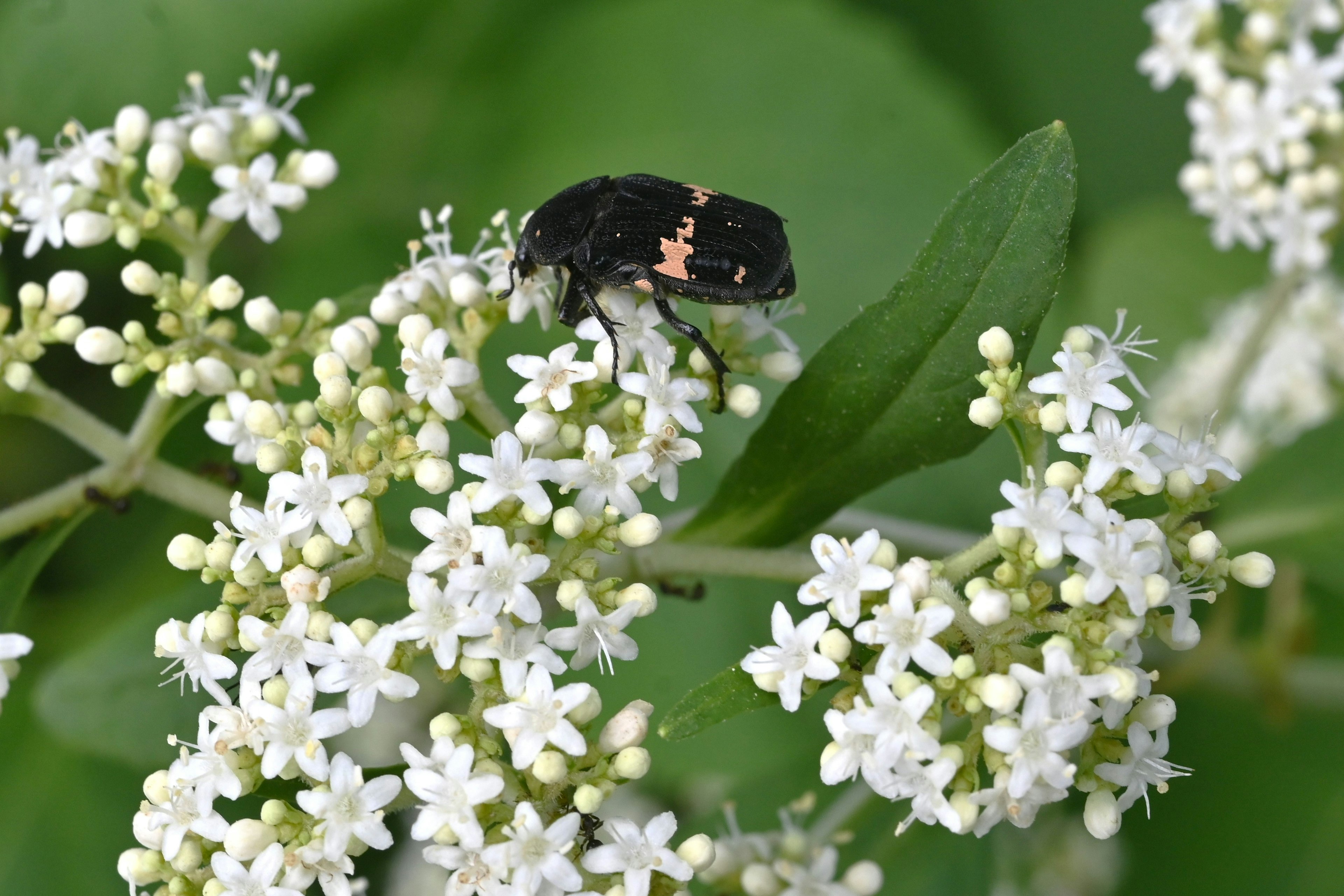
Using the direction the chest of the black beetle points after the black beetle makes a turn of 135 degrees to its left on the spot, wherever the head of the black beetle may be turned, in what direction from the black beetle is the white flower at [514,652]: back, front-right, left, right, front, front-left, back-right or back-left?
right

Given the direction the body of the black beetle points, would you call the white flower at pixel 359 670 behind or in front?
in front

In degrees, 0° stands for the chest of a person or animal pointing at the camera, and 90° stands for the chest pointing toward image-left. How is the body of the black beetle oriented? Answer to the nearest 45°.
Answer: approximately 90°

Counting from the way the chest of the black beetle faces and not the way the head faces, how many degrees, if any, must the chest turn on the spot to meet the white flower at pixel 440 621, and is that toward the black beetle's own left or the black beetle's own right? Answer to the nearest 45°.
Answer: approximately 45° to the black beetle's own left

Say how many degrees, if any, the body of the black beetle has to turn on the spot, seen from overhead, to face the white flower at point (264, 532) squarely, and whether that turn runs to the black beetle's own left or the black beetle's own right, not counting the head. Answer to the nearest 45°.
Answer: approximately 45° to the black beetle's own left

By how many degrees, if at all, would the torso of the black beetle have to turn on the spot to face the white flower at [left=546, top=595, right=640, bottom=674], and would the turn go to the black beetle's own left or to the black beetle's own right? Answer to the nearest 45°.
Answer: approximately 45° to the black beetle's own left

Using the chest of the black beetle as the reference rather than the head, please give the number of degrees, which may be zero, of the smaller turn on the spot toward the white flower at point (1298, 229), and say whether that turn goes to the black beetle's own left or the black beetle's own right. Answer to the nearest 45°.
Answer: approximately 135° to the black beetle's own right

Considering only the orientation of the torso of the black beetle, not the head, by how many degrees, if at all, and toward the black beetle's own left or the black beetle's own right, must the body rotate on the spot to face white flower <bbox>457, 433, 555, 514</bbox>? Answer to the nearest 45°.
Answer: approximately 45° to the black beetle's own left
